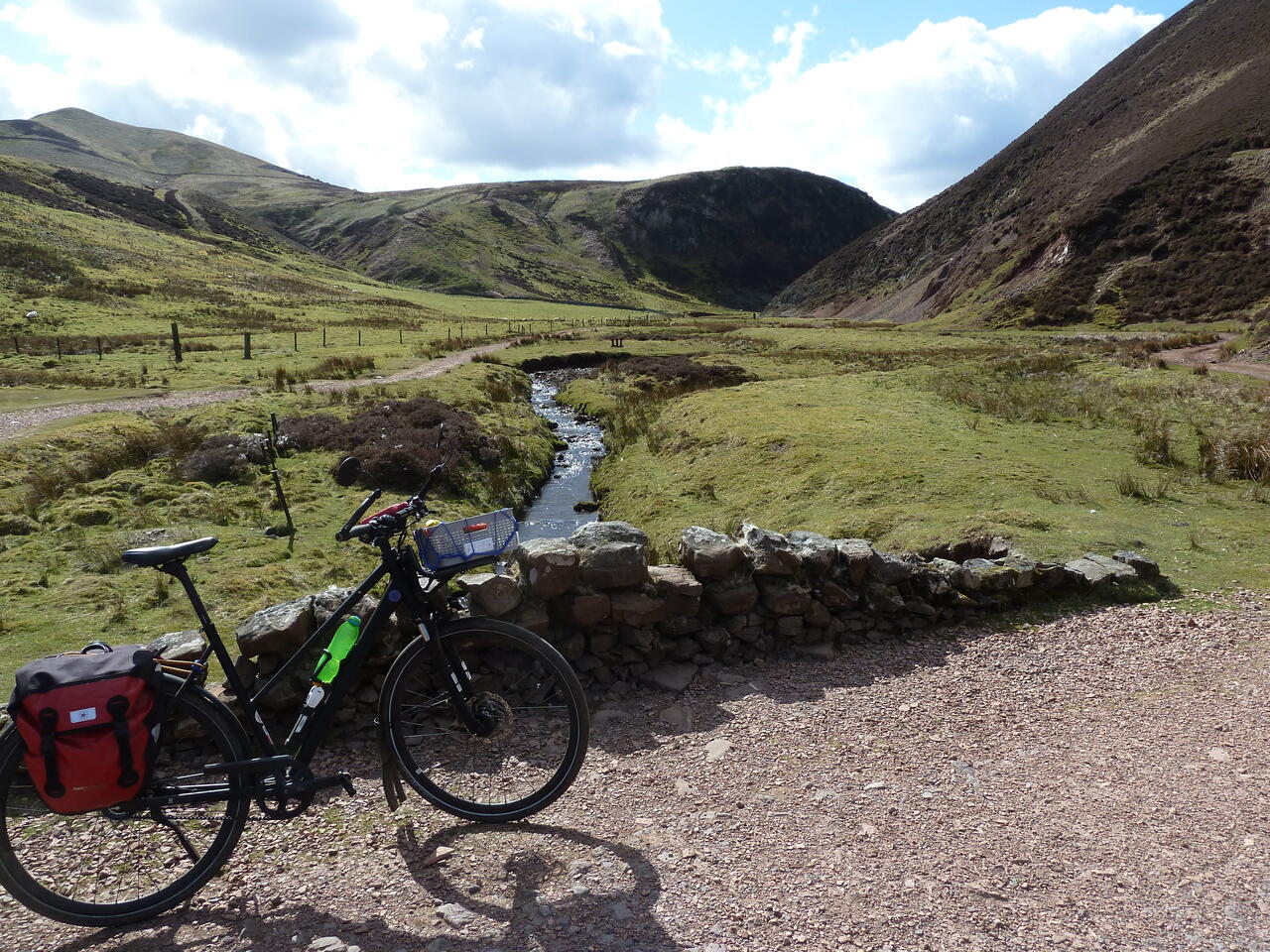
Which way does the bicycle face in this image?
to the viewer's right

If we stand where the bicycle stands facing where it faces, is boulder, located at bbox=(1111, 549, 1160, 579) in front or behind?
in front

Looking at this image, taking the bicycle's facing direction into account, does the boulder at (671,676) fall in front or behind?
in front
